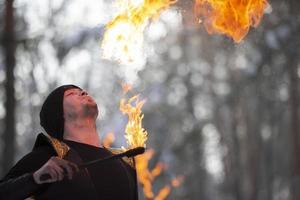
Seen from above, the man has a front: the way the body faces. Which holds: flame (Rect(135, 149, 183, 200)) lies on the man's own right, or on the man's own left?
on the man's own left

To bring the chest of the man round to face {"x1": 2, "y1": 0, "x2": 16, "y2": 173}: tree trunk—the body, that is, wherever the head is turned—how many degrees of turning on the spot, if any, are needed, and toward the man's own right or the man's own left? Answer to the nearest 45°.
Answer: approximately 135° to the man's own left

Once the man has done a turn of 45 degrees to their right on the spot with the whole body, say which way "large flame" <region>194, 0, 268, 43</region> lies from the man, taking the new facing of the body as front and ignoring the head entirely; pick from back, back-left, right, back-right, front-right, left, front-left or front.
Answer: back-left

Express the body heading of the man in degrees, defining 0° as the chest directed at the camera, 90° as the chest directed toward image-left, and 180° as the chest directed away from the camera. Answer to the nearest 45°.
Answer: approximately 315°

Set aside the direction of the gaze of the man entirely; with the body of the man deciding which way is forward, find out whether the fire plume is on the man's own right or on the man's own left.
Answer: on the man's own left
